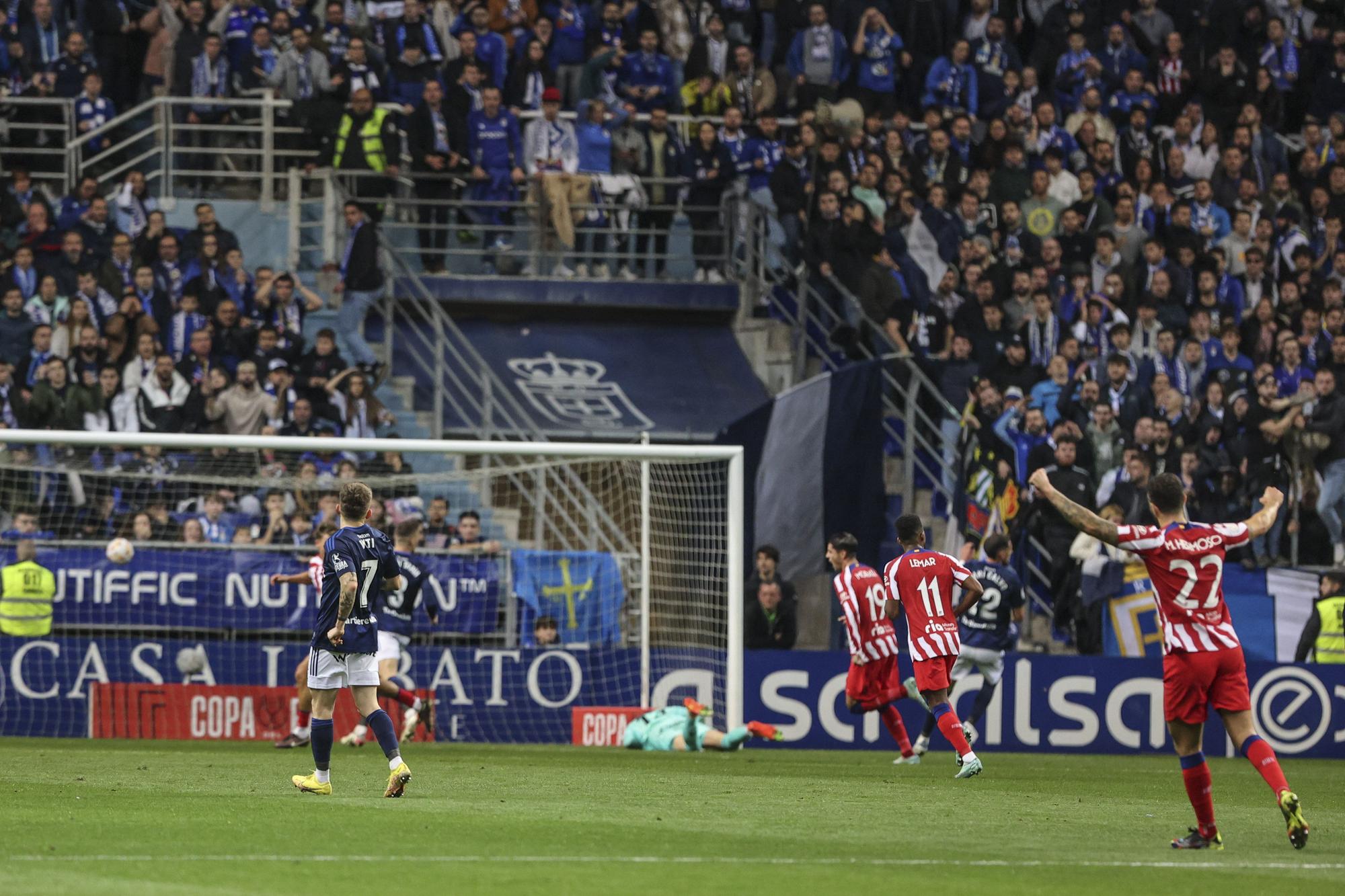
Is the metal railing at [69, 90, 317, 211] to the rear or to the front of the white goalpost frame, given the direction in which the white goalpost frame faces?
to the rear

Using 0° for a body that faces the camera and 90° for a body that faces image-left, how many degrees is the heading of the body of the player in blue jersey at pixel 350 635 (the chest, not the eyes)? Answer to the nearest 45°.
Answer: approximately 135°

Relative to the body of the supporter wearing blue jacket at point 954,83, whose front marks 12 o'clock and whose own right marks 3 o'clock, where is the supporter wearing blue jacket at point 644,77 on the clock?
the supporter wearing blue jacket at point 644,77 is roughly at 2 o'clock from the supporter wearing blue jacket at point 954,83.

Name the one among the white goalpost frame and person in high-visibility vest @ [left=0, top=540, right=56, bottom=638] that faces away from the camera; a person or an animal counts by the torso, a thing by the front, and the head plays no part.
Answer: the person in high-visibility vest

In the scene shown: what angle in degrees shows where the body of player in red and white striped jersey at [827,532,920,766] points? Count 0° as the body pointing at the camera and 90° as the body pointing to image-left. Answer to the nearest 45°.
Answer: approximately 135°

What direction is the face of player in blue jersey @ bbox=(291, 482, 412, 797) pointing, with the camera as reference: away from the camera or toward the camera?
away from the camera

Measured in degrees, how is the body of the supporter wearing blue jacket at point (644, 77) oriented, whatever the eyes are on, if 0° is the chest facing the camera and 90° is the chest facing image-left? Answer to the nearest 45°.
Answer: approximately 0°
